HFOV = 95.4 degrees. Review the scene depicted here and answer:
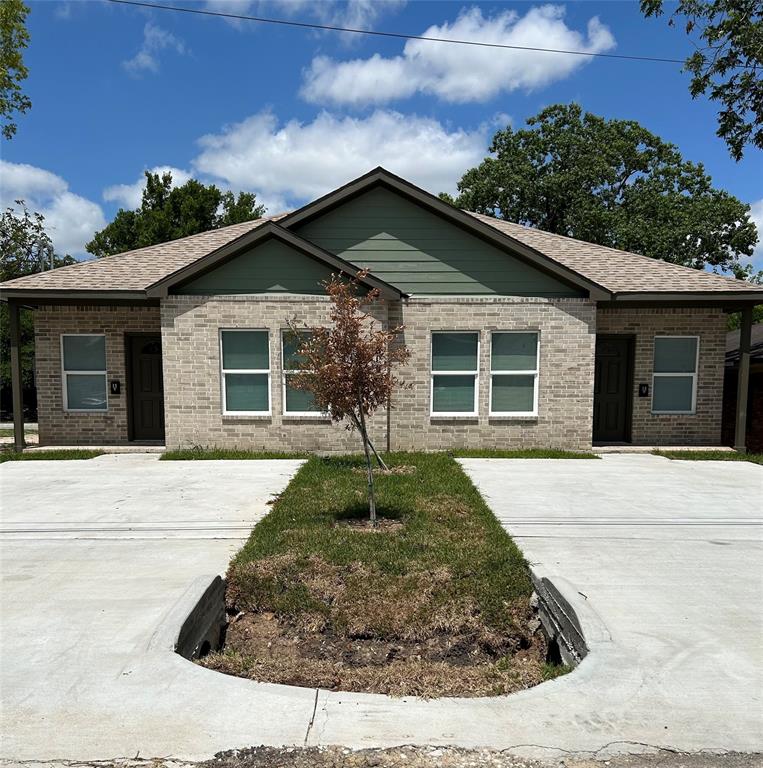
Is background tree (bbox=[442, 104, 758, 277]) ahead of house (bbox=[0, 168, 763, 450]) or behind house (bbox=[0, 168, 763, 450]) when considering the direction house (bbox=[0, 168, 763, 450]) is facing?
behind

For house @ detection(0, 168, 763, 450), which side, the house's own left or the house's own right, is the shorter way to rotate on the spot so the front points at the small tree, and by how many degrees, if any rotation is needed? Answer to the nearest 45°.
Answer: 0° — it already faces it

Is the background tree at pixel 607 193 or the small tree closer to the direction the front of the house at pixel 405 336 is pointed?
the small tree

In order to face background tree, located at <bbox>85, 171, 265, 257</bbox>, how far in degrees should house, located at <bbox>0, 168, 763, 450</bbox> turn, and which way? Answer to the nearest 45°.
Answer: approximately 135° to its right

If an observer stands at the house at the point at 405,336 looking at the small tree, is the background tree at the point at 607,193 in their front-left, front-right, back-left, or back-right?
back-left

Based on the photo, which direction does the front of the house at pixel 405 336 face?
toward the camera
